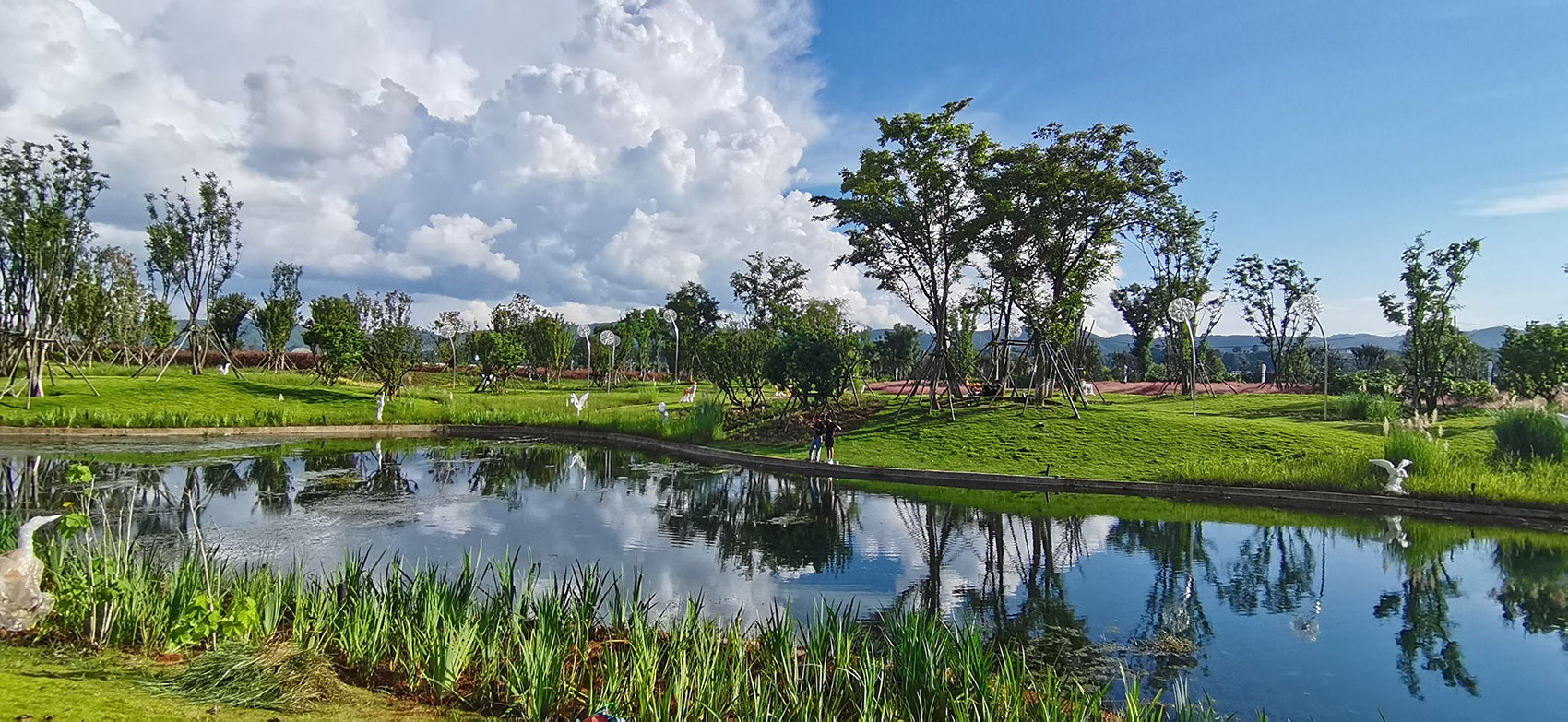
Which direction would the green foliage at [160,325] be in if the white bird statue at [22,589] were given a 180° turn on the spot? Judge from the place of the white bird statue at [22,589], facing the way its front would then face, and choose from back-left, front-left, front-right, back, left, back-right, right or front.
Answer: right

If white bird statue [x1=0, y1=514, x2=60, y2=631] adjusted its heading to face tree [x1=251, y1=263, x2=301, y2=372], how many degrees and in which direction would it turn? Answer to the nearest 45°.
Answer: approximately 90° to its left

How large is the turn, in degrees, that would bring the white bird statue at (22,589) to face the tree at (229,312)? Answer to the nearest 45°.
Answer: approximately 90° to its left

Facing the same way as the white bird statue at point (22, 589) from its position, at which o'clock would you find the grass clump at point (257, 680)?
The grass clump is roughly at 2 o'clock from the white bird statue.

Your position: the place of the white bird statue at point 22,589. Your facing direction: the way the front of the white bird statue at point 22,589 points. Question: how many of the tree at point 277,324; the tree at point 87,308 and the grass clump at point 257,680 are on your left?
2

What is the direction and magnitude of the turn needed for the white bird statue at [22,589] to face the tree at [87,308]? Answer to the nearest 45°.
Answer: approximately 90° to its left

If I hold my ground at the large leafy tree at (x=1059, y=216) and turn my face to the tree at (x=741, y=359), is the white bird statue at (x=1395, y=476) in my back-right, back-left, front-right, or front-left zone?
back-left

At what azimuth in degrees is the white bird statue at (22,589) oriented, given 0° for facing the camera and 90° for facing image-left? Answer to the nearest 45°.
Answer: approximately 270°

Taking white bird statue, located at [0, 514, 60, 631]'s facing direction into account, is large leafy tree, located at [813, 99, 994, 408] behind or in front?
in front

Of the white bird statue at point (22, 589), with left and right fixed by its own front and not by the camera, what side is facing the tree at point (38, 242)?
left

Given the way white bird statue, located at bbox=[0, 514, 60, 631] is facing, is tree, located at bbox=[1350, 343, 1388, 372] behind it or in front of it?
in front
